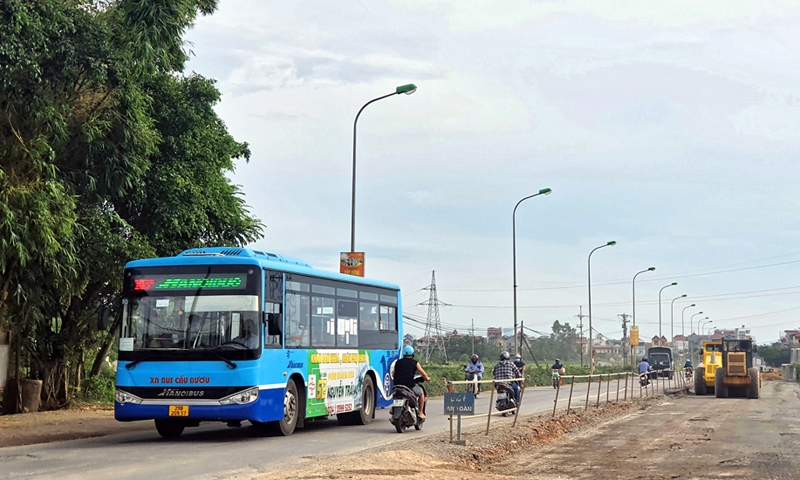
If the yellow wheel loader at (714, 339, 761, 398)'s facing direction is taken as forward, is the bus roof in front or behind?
behind

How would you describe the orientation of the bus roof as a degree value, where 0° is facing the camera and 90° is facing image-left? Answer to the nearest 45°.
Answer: approximately 45°

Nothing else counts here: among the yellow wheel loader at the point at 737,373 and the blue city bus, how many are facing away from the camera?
1

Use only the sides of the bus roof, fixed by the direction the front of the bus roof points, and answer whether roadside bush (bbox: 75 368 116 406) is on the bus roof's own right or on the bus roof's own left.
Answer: on the bus roof's own right

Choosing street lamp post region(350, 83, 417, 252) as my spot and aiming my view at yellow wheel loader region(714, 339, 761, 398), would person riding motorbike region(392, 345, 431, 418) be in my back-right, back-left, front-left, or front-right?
back-right

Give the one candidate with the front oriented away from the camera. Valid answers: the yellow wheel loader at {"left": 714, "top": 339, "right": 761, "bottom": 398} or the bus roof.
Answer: the yellow wheel loader

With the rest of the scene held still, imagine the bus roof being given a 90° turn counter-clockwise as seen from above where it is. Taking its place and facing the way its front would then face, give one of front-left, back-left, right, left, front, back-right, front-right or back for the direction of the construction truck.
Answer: left

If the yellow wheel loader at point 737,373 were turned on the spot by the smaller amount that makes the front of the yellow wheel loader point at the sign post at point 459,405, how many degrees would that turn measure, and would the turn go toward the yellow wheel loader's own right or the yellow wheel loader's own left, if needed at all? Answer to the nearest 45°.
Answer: approximately 180°

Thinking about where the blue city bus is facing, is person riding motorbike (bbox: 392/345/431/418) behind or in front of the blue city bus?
behind

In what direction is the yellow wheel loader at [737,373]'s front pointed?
away from the camera

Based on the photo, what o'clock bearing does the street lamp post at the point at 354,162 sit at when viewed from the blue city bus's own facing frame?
The street lamp post is roughly at 5 o'clock from the blue city bus.

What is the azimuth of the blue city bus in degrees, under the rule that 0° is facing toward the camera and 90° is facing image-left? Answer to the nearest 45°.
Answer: approximately 45°

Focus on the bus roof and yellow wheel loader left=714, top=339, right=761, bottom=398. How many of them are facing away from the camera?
1
